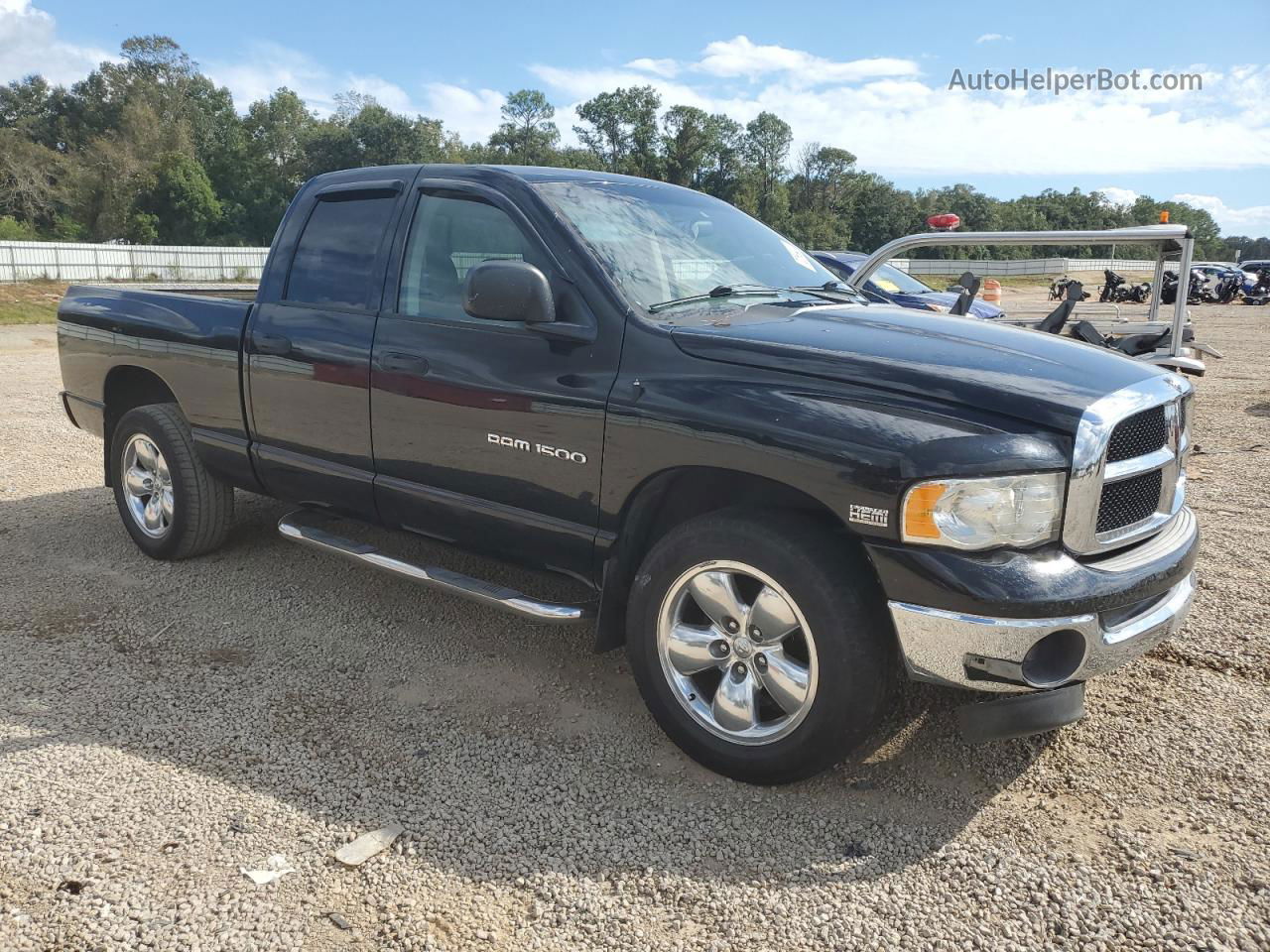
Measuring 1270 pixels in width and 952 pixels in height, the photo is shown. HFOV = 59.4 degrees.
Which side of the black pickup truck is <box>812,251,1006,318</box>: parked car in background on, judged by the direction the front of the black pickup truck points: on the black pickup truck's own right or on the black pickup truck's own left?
on the black pickup truck's own left

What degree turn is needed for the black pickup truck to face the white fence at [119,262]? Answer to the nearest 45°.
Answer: approximately 180°

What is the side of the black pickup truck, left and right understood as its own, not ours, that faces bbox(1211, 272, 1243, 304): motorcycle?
left

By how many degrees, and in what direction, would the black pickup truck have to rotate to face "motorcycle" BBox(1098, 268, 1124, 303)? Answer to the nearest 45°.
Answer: approximately 90° to its left

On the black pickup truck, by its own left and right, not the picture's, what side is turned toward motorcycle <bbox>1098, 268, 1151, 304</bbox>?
left

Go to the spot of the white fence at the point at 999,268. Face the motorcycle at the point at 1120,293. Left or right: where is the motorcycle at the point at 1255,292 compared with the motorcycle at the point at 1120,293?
left

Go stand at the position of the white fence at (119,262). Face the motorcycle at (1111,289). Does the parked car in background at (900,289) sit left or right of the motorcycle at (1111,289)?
right

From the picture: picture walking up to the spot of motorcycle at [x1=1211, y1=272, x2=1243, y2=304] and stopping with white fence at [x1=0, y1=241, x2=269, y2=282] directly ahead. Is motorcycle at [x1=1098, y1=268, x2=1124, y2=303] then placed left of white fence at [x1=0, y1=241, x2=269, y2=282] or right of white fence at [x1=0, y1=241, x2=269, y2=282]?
left

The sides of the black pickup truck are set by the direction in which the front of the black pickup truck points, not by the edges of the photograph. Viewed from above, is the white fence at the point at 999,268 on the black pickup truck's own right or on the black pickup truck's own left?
on the black pickup truck's own left

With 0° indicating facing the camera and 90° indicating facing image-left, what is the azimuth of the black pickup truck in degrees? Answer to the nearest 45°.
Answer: approximately 315°

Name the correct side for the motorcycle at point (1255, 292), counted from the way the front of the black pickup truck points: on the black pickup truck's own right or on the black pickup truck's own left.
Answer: on the black pickup truck's own left
